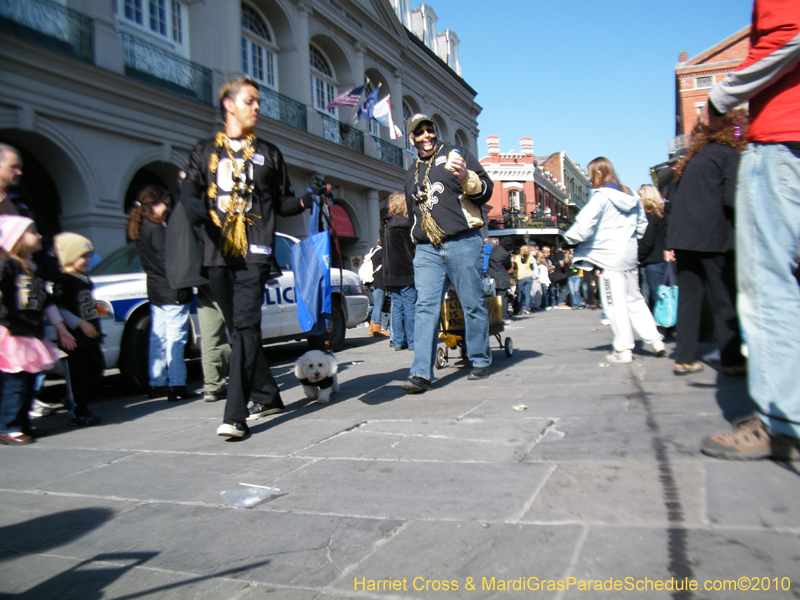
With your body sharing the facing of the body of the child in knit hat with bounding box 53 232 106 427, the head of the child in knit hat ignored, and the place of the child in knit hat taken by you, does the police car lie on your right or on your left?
on your left

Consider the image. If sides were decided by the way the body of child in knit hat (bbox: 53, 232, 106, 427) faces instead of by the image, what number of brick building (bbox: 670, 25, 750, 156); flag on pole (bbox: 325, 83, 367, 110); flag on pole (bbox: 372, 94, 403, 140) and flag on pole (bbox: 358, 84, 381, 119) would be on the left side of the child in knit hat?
4

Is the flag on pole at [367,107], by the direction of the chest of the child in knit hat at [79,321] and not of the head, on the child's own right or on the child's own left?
on the child's own left

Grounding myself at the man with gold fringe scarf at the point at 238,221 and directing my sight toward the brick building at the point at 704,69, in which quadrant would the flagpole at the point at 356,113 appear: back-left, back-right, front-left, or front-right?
front-left

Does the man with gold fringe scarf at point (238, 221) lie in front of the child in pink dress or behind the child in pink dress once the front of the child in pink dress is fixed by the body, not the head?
in front

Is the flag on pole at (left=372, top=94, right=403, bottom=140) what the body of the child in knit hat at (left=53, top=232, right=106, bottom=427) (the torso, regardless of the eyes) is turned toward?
no

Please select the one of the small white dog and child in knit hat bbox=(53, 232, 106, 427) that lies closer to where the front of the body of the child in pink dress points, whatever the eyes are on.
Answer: the small white dog

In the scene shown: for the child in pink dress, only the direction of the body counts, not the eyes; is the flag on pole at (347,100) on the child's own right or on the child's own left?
on the child's own left

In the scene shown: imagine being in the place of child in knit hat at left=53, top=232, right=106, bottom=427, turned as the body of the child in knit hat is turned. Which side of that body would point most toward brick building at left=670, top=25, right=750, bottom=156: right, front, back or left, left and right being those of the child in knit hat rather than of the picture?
left

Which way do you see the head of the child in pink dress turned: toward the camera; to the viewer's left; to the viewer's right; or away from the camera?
to the viewer's right

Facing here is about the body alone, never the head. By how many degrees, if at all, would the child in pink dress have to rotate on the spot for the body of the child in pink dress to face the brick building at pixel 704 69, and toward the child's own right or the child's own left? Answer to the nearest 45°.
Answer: approximately 90° to the child's own left

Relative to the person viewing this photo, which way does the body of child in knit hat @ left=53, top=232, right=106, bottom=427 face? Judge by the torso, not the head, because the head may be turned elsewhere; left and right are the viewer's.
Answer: facing the viewer and to the right of the viewer

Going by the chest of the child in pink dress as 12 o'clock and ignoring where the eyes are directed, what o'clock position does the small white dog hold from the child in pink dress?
The small white dog is roughly at 11 o'clock from the child in pink dress.

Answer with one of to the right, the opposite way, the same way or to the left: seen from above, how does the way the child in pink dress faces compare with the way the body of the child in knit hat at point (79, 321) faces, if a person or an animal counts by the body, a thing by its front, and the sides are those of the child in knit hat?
the same way

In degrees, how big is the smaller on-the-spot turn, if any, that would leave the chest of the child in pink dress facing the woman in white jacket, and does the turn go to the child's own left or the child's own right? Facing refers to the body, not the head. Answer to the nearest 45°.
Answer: approximately 45° to the child's own left
